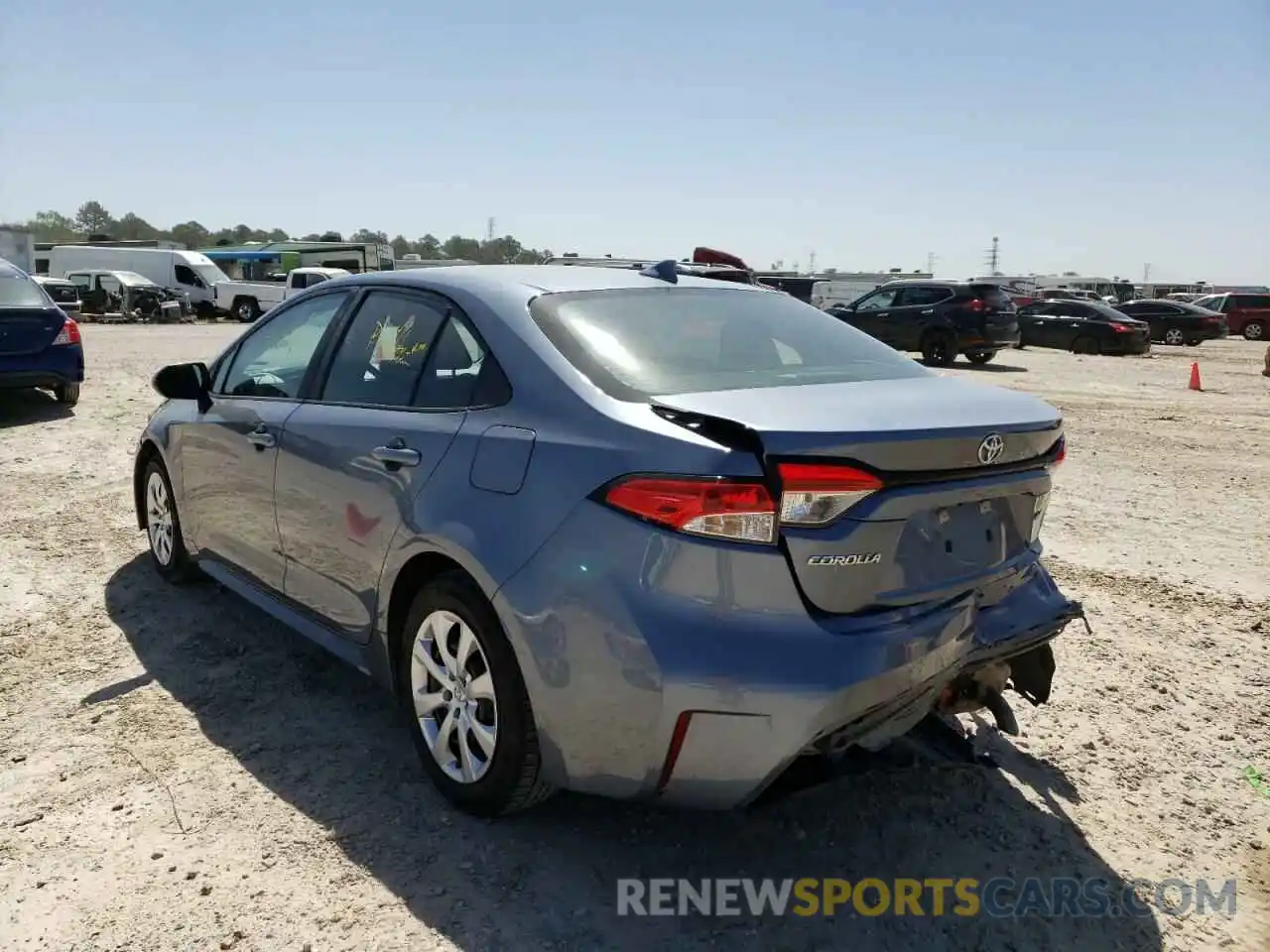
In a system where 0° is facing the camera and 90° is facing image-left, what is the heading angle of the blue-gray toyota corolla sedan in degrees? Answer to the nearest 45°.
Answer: approximately 135°

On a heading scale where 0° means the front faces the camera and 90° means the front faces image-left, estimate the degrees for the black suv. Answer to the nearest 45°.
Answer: approximately 135°

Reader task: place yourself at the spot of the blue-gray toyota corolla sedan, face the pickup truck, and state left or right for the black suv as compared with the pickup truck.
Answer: right

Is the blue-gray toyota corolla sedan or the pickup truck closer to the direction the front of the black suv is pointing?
the pickup truck

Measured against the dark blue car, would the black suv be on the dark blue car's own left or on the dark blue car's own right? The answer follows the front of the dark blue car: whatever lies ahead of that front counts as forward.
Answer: on the dark blue car's own right

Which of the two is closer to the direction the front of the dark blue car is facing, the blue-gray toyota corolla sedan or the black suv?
the black suv

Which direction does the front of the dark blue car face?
away from the camera

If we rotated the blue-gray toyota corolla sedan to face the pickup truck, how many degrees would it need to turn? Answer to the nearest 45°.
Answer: approximately 45° to its right

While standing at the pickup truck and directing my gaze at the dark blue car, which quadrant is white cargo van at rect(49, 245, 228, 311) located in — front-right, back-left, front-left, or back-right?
back-right
